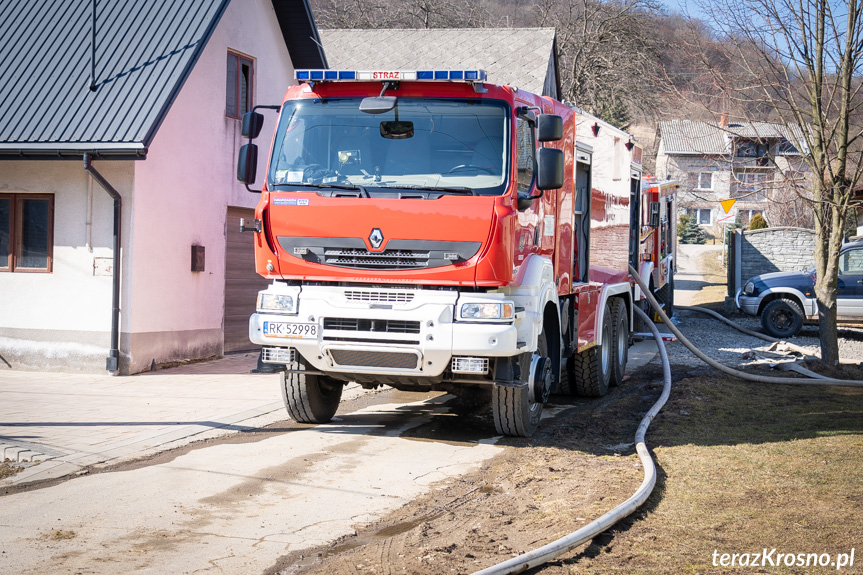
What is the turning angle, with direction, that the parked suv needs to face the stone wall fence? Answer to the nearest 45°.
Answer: approximately 90° to its right

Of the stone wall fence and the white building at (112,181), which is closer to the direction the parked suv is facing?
the white building

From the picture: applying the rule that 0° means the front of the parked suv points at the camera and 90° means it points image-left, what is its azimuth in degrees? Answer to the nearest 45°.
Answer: approximately 90°

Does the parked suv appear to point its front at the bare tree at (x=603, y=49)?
no

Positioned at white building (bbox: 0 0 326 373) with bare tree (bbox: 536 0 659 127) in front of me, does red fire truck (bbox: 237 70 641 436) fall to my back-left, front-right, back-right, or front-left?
back-right

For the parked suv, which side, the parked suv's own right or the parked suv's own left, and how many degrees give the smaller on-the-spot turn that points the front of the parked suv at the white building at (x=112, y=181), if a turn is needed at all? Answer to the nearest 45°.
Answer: approximately 45° to the parked suv's own left

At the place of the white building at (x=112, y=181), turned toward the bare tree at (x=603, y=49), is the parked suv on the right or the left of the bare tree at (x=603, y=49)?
right

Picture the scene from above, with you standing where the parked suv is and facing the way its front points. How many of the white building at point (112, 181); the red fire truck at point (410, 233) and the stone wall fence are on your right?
1

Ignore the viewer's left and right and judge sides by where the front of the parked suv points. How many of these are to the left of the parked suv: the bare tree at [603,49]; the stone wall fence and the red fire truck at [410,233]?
1

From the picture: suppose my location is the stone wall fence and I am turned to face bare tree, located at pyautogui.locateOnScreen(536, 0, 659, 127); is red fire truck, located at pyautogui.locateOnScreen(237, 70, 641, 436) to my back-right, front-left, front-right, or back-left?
back-left

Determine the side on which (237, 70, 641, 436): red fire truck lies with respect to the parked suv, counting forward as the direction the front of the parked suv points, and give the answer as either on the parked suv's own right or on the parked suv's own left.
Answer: on the parked suv's own left
